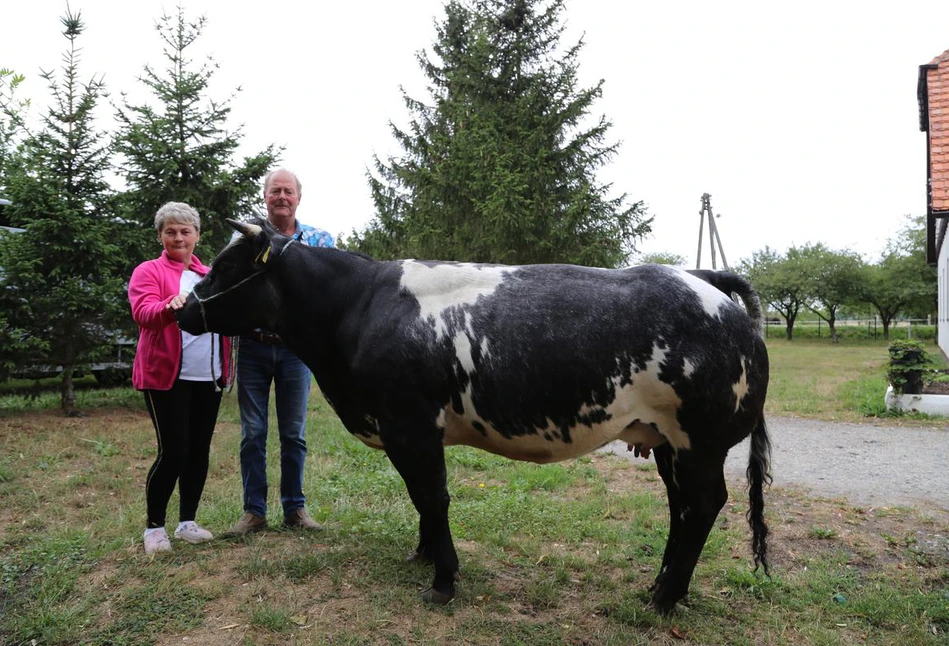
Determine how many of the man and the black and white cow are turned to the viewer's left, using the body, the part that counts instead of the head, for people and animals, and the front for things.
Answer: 1

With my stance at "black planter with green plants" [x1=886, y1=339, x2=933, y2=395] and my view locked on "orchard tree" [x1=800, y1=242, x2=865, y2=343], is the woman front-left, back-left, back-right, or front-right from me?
back-left

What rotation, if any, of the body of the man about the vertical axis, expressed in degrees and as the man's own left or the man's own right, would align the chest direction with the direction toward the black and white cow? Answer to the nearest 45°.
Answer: approximately 45° to the man's own left

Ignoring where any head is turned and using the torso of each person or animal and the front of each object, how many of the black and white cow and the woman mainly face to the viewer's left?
1

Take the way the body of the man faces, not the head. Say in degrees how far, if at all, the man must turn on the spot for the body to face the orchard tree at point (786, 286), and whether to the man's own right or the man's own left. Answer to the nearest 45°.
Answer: approximately 135° to the man's own left

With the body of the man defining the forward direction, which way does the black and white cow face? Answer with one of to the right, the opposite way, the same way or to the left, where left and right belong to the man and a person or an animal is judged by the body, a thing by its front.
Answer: to the right

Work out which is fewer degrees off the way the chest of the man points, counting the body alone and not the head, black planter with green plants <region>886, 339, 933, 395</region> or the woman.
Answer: the woman

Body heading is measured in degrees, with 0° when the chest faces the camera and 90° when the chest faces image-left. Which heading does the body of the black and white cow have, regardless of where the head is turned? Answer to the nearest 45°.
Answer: approximately 90°

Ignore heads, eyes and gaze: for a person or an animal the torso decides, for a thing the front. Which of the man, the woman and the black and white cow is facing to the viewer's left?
the black and white cow
